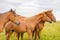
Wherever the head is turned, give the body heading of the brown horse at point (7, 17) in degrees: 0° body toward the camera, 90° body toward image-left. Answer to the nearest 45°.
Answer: approximately 270°
